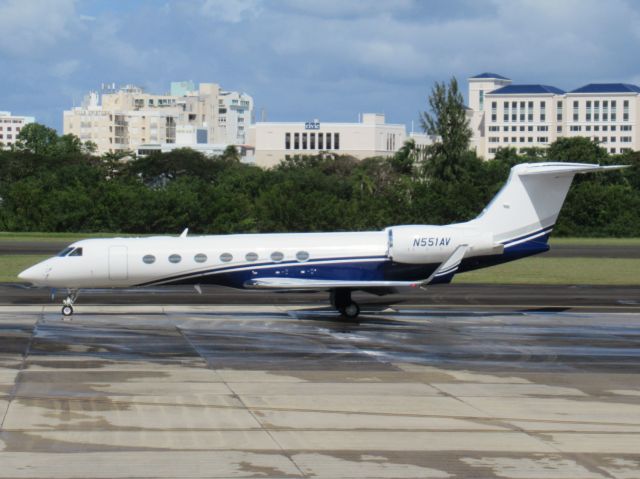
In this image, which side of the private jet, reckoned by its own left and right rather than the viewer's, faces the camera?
left
